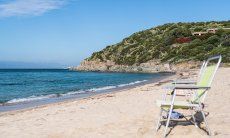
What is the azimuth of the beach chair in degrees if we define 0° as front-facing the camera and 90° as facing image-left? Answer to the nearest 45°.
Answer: approximately 90°
